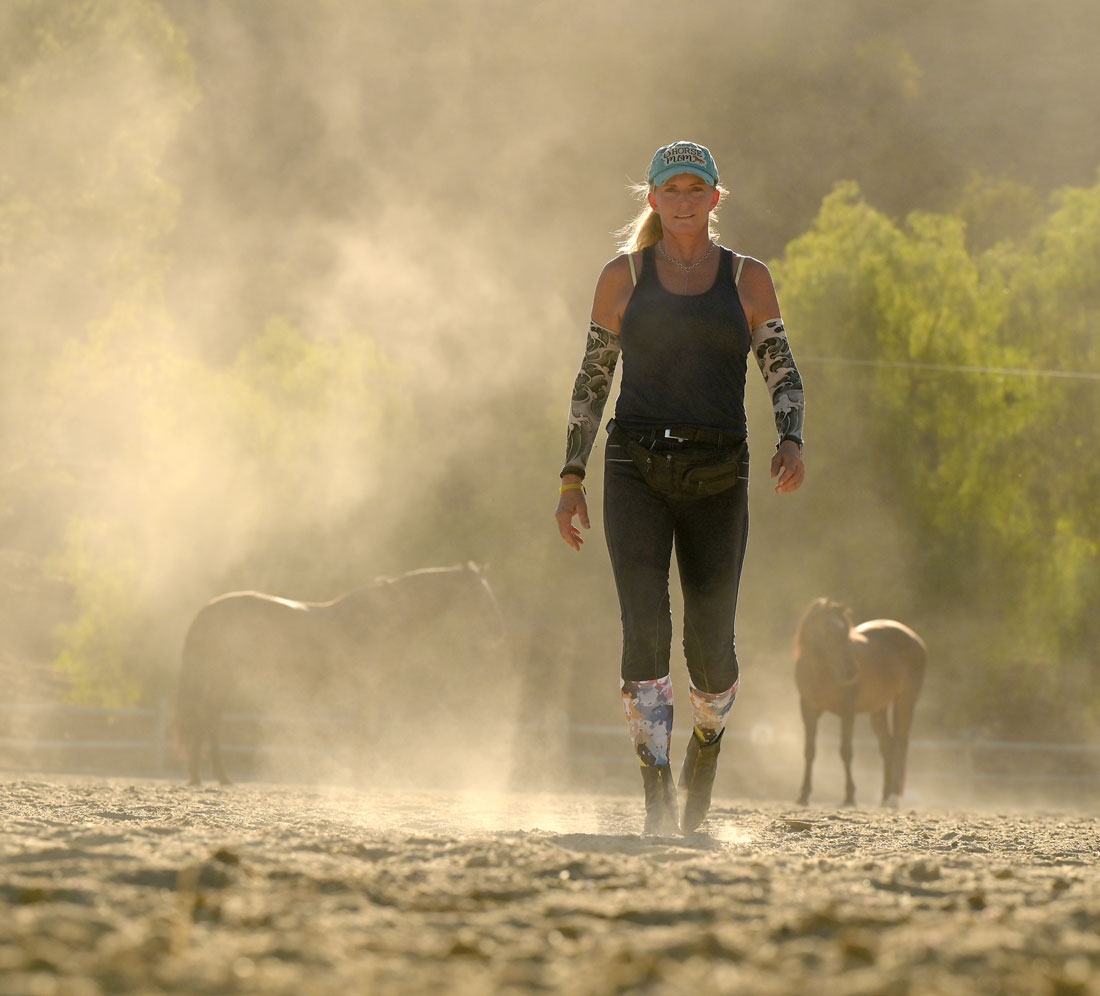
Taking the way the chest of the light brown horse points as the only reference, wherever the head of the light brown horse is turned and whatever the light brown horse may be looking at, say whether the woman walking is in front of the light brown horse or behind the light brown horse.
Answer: in front

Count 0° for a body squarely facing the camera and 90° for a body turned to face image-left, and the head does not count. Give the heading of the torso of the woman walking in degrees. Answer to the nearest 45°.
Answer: approximately 0°

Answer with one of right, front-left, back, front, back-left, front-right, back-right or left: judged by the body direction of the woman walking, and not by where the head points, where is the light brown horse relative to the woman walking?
back

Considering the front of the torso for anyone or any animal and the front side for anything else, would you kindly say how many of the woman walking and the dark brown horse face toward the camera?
1

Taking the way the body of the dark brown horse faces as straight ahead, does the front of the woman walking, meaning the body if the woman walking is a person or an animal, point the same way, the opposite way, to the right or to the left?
to the right

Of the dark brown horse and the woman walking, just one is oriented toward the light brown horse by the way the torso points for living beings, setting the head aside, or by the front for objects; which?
the dark brown horse

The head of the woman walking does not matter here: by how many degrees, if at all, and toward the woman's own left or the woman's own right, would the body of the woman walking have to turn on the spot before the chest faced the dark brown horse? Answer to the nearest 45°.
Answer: approximately 180°

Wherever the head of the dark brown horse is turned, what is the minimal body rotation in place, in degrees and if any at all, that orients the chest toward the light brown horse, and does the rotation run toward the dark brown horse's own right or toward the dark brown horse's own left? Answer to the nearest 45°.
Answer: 0° — it already faces it

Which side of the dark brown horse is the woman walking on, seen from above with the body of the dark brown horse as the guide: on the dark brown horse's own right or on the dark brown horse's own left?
on the dark brown horse's own right

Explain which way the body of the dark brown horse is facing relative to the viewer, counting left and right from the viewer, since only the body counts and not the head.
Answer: facing to the right of the viewer
